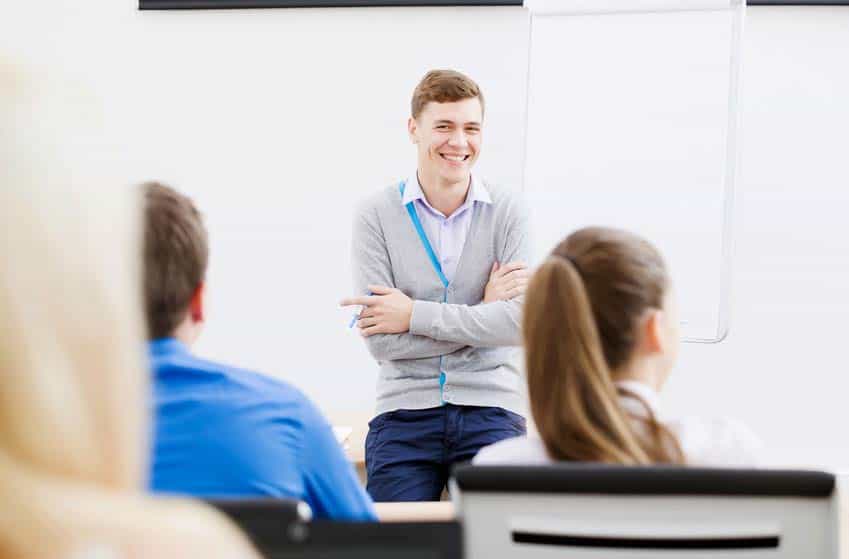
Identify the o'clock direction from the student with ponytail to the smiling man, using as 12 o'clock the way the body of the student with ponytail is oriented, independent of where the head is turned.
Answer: The smiling man is roughly at 10 o'clock from the student with ponytail.

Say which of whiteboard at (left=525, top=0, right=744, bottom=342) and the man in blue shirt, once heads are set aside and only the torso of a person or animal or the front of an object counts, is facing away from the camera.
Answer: the man in blue shirt

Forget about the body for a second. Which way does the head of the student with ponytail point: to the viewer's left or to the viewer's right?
to the viewer's right

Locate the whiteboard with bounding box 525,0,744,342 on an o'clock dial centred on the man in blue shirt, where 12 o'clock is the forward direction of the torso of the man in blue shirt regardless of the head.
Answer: The whiteboard is roughly at 1 o'clock from the man in blue shirt.

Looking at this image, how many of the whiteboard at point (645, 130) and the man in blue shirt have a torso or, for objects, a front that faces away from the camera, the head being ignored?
1

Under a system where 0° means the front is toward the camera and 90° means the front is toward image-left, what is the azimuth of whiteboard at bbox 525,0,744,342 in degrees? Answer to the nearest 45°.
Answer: approximately 0°

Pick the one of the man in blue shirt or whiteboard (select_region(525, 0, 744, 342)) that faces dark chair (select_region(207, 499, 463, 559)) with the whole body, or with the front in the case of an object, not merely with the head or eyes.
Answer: the whiteboard

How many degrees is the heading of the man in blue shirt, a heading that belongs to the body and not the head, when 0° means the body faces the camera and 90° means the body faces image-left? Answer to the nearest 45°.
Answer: approximately 180°

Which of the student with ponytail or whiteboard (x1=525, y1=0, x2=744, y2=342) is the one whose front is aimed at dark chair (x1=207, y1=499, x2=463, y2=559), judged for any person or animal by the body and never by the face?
the whiteboard

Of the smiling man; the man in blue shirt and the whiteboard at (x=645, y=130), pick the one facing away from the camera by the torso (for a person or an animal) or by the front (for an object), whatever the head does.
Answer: the man in blue shirt

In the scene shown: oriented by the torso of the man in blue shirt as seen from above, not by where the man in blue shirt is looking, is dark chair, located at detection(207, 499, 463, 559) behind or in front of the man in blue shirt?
behind

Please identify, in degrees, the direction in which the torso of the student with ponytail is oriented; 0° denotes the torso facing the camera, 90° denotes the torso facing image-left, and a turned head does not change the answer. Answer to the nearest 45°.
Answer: approximately 225°

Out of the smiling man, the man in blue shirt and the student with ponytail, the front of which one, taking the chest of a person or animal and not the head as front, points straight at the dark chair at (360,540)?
the smiling man
